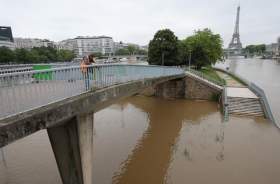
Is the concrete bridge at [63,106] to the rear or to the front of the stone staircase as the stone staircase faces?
to the front

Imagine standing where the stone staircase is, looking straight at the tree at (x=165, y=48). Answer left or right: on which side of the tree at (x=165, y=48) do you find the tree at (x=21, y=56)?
left

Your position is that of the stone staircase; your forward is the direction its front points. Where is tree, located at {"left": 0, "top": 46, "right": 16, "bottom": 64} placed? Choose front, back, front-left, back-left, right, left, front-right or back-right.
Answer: right

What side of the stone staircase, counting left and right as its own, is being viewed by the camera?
front

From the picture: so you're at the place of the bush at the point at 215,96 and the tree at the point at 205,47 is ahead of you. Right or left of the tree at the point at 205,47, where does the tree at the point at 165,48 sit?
left

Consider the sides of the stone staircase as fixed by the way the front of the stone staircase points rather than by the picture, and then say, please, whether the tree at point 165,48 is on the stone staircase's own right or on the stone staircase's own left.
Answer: on the stone staircase's own right

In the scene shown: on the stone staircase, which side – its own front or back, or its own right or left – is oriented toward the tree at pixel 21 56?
right

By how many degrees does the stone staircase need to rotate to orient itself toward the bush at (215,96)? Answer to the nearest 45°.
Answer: approximately 135° to its right

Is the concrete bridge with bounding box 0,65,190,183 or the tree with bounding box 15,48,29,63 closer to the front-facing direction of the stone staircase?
the concrete bridge

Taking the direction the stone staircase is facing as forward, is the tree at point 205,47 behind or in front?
behind
